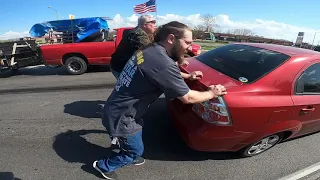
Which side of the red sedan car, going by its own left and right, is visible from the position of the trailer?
left

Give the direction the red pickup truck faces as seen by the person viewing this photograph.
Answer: facing to the right of the viewer

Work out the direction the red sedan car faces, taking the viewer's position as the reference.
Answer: facing away from the viewer and to the right of the viewer

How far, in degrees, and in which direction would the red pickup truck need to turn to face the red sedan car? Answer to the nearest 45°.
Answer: approximately 45° to its right

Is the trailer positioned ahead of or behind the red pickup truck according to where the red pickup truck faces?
behind

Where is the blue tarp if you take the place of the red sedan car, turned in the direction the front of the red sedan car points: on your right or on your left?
on your left

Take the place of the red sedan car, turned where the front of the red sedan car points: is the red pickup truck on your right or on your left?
on your left
